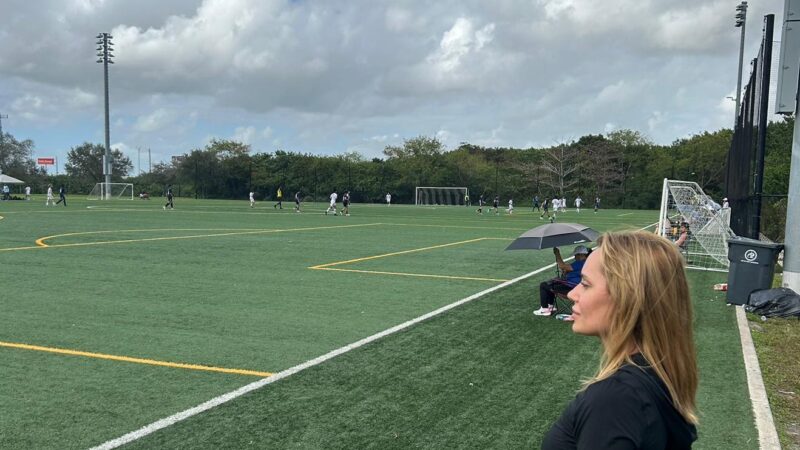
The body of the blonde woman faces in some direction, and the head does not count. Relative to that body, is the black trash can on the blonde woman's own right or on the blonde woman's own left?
on the blonde woman's own right

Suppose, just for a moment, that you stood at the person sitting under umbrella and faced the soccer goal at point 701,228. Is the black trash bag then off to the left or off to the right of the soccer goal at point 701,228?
right

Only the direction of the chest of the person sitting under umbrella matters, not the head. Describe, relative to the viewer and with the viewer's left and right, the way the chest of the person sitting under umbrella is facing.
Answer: facing to the left of the viewer

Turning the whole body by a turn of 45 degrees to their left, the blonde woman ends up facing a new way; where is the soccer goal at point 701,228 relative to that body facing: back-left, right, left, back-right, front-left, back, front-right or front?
back-right

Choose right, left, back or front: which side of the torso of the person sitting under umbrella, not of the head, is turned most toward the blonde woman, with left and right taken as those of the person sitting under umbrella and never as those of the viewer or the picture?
left

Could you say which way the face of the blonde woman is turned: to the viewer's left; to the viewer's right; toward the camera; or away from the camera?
to the viewer's left

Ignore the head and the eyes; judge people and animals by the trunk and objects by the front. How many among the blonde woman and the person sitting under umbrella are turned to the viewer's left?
2

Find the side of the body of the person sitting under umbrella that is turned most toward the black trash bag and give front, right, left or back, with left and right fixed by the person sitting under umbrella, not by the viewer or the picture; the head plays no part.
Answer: back

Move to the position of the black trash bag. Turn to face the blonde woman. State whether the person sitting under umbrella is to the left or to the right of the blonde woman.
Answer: right

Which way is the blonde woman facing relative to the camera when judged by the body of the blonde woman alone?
to the viewer's left

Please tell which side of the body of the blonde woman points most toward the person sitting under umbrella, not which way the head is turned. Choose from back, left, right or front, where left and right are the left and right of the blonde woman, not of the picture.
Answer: right
